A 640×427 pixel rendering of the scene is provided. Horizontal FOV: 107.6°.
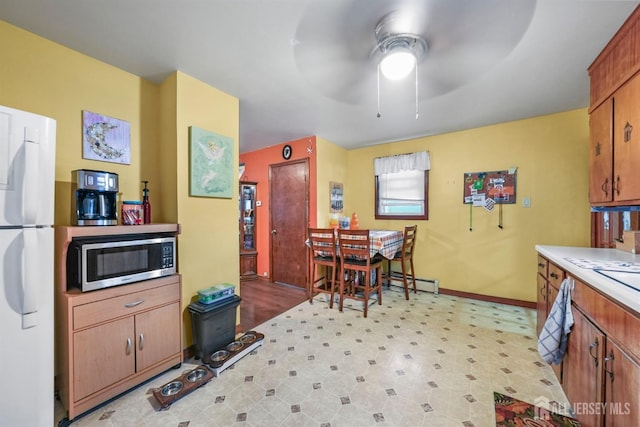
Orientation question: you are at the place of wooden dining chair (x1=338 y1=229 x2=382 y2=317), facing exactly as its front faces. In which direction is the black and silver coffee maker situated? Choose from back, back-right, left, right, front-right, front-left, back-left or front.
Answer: back

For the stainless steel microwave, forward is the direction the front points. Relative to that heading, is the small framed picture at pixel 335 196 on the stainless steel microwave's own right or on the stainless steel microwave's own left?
on the stainless steel microwave's own left

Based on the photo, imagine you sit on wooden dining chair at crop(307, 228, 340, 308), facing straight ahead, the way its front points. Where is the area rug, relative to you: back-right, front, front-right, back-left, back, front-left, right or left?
right

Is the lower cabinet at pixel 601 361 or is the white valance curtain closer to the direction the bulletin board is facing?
the lower cabinet

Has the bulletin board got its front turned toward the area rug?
yes

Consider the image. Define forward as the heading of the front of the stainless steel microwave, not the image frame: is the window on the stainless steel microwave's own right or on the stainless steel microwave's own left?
on the stainless steel microwave's own left

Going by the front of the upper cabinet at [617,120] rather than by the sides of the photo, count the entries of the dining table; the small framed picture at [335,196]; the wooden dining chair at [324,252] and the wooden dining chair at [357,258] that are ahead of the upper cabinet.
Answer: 4

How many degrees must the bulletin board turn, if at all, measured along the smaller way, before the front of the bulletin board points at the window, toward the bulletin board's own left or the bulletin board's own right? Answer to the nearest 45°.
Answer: approximately 90° to the bulletin board's own right

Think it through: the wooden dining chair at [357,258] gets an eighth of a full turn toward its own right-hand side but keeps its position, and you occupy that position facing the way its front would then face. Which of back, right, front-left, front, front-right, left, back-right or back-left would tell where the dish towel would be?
front-right

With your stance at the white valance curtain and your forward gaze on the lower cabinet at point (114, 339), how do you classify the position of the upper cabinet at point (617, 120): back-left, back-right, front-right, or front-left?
front-left

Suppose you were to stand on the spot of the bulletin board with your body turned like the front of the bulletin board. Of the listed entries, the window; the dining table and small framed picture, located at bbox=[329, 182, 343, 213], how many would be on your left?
0

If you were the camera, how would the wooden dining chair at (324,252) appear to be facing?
facing away from the viewer and to the right of the viewer

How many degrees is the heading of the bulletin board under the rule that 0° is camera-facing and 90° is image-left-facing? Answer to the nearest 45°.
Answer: approximately 0°

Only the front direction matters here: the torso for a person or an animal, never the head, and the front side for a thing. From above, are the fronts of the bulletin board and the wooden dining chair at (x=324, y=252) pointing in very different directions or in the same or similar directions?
very different directions

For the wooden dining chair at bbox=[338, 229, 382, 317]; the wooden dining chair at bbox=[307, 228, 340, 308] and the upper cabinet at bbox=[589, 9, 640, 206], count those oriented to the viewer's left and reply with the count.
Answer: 1

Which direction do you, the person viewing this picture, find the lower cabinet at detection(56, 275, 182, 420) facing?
facing the viewer and to the right of the viewer

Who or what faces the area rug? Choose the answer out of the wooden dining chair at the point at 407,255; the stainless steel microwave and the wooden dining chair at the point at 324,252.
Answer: the stainless steel microwave

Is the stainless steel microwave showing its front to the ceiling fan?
yes
